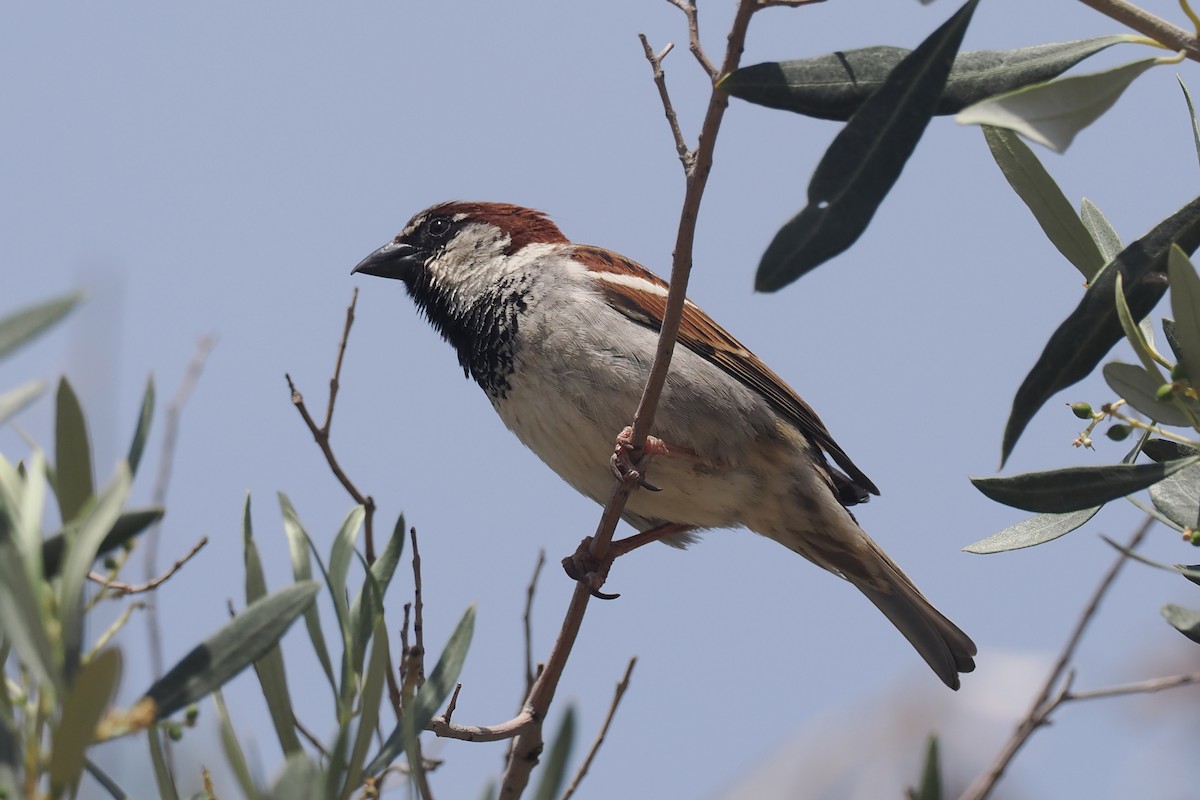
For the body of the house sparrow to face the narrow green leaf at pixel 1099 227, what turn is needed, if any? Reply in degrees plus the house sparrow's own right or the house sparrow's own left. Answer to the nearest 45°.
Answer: approximately 135° to the house sparrow's own left

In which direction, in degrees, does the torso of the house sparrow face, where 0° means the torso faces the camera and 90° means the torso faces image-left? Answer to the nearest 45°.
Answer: approximately 90°

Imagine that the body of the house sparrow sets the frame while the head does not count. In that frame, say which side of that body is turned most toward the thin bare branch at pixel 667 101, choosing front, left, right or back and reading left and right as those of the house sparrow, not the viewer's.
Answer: left

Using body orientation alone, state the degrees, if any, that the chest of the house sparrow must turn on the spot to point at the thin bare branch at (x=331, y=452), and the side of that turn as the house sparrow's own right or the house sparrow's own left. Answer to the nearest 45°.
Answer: approximately 45° to the house sparrow's own left

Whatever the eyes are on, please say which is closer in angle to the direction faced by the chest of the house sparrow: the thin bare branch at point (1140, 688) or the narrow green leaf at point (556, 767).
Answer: the narrow green leaf

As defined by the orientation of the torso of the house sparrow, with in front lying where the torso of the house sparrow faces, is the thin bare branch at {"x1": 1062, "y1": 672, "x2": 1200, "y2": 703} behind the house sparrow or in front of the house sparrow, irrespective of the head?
behind

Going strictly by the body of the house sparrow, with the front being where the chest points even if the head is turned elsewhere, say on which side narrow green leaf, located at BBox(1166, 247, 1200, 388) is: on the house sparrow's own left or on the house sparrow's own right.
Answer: on the house sparrow's own left
